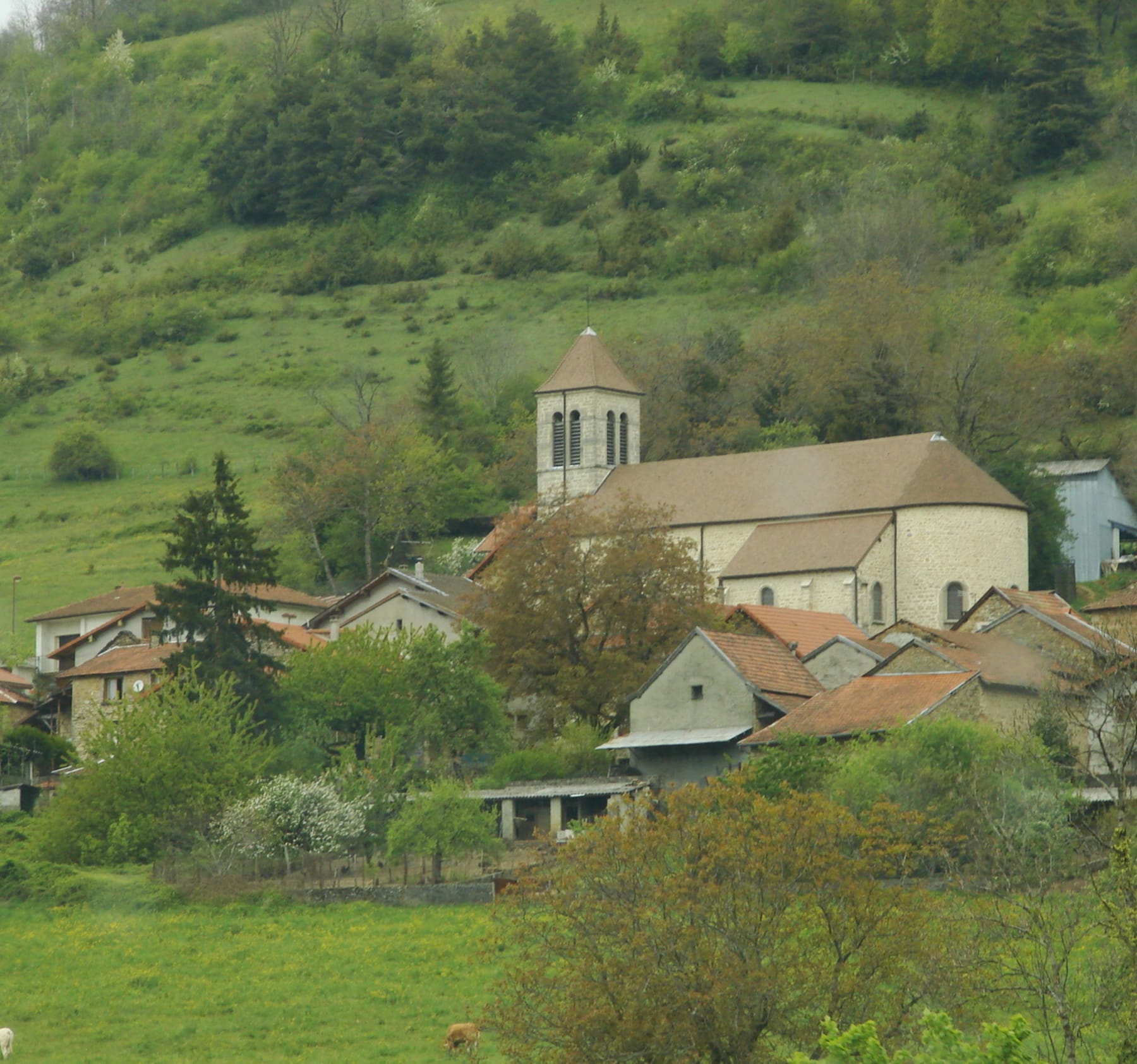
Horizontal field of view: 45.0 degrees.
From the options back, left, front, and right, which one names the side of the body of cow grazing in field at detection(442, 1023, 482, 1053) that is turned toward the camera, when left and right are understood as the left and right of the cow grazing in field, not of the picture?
left

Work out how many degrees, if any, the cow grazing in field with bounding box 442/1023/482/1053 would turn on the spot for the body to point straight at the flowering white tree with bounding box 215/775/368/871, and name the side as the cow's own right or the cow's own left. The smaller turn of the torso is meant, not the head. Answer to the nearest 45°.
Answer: approximately 90° to the cow's own right

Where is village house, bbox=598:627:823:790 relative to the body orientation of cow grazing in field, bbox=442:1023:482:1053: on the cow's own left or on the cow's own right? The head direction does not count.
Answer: on the cow's own right

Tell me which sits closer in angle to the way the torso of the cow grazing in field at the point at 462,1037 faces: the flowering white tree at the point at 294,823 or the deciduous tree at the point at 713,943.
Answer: the flowering white tree

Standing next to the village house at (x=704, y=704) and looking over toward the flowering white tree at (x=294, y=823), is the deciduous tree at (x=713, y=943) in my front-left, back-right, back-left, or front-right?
front-left
